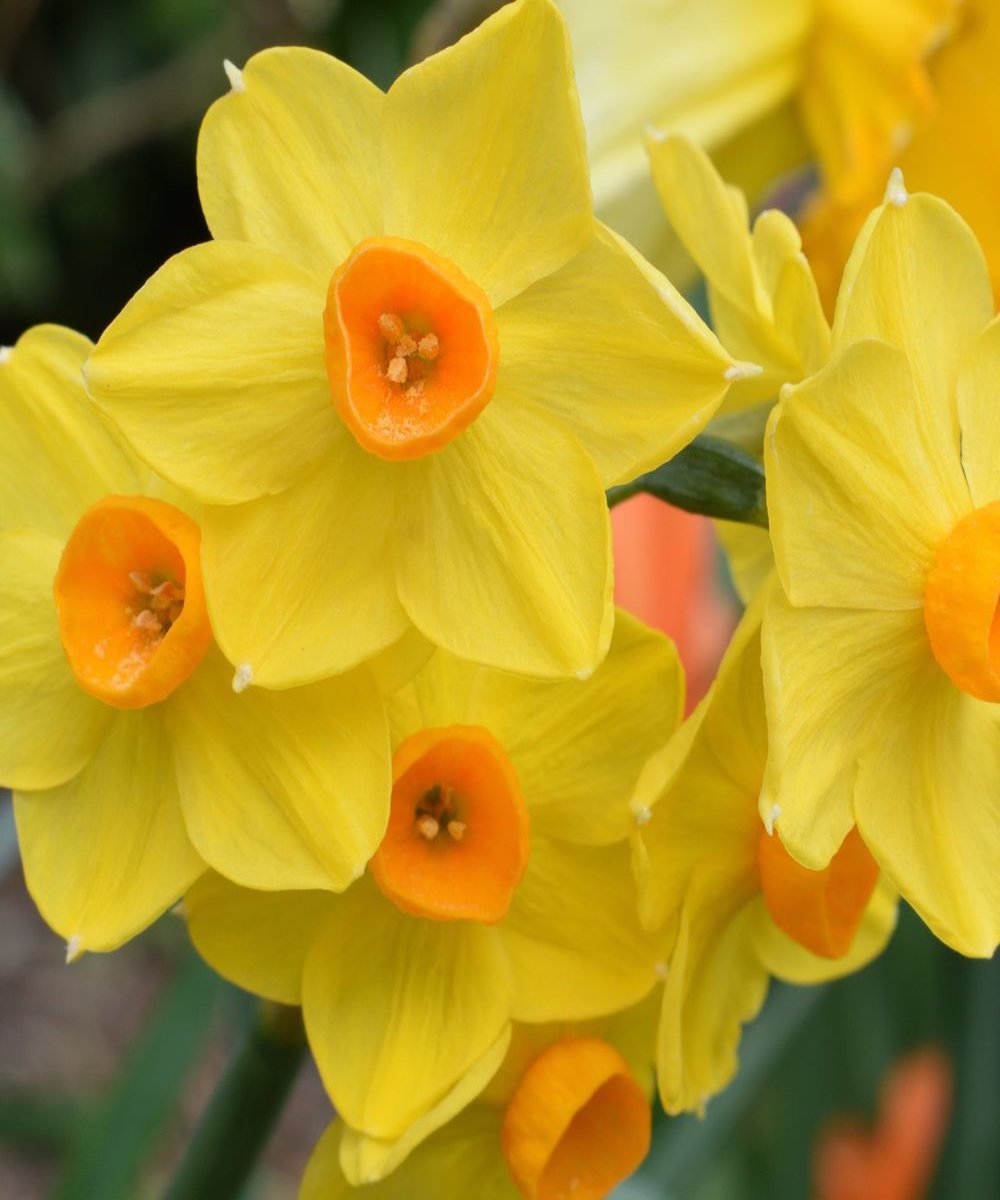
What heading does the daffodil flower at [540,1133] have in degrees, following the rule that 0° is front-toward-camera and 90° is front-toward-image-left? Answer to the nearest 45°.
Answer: approximately 315°

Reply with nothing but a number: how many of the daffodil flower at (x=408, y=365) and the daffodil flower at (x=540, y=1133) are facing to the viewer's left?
0

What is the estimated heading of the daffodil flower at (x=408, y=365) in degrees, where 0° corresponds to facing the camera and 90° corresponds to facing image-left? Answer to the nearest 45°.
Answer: approximately 0°

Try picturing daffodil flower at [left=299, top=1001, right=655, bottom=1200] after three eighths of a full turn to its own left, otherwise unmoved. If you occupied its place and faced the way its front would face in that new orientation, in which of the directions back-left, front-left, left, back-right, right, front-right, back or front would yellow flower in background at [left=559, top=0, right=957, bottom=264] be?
front-right
